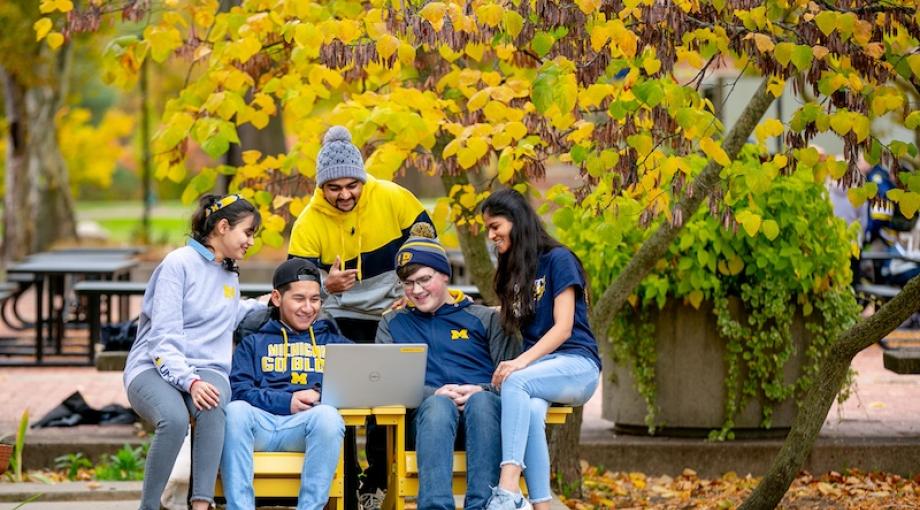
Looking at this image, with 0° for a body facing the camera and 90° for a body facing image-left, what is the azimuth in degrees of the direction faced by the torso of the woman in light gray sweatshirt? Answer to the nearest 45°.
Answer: approximately 315°

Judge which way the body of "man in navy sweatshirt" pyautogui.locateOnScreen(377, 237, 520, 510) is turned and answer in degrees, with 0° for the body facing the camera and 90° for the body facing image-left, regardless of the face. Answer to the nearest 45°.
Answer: approximately 0°

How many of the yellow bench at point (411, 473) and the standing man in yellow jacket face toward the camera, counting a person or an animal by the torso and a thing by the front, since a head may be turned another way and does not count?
2

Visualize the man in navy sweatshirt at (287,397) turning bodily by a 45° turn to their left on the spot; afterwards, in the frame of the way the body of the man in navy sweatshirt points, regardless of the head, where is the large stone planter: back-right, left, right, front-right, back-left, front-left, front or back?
left

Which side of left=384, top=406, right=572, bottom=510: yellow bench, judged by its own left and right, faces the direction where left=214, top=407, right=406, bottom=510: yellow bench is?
right

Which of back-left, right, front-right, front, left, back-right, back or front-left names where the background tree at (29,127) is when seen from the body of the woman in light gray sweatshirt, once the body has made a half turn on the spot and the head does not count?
front-right

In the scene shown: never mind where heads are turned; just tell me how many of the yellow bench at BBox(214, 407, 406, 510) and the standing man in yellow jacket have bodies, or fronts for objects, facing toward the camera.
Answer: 2

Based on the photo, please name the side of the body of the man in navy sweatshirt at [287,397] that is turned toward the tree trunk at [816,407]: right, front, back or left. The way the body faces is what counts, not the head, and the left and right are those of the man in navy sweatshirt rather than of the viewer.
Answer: left

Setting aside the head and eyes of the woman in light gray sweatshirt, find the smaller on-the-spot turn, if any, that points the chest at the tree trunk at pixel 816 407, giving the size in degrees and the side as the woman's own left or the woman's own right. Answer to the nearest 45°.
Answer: approximately 45° to the woman's own left

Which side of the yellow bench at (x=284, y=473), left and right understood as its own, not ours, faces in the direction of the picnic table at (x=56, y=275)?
back
